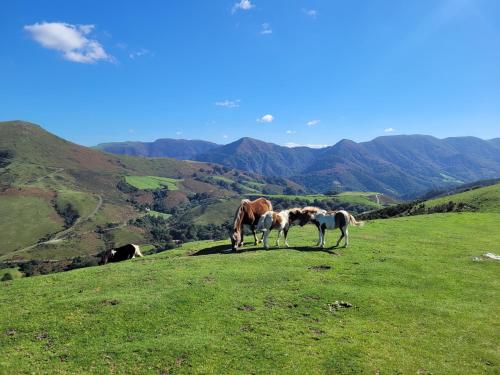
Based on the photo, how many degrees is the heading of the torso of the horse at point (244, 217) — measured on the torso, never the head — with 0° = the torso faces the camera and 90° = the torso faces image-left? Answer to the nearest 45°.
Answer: approximately 45°

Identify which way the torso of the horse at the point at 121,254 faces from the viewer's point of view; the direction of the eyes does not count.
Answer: to the viewer's left

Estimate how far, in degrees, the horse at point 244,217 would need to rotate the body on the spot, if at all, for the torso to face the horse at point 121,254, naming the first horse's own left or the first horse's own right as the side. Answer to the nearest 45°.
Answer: approximately 45° to the first horse's own right

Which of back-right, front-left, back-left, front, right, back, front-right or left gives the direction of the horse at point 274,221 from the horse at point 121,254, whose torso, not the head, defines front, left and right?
back-left

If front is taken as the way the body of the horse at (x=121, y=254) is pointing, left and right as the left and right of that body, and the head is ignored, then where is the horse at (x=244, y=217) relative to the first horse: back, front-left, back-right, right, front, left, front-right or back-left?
back-left
